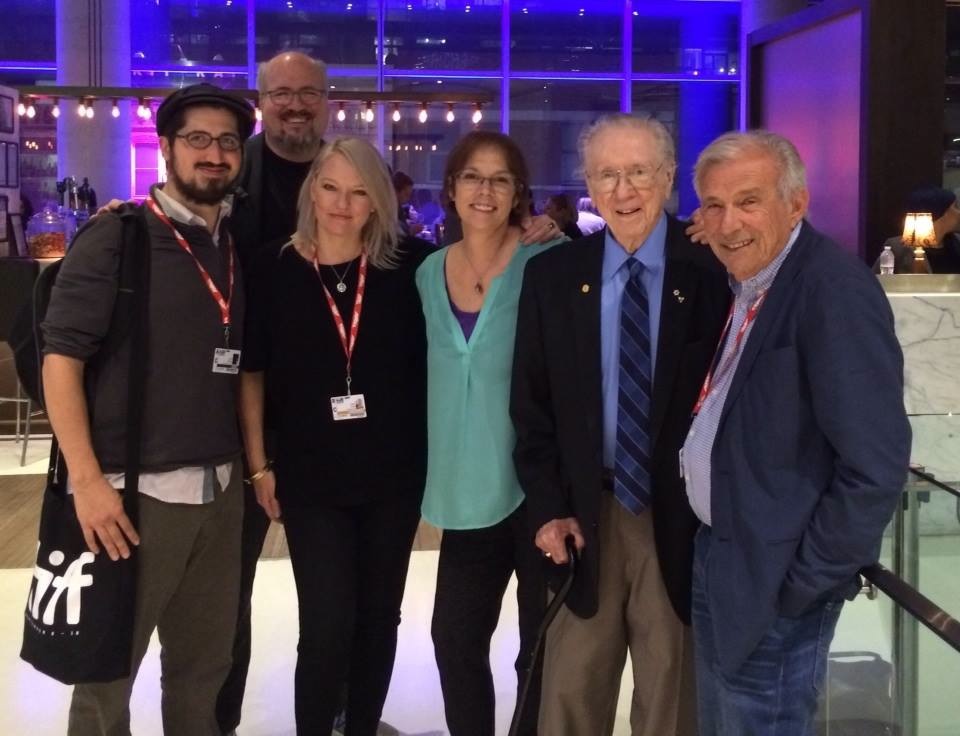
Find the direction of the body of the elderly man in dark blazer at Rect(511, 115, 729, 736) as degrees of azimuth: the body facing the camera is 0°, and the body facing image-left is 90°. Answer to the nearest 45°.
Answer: approximately 0°

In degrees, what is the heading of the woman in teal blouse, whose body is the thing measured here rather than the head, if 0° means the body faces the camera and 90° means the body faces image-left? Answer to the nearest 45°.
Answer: approximately 0°

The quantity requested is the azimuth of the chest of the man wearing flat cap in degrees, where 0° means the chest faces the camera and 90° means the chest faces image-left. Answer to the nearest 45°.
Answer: approximately 315°

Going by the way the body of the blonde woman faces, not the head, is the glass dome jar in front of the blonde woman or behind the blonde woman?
behind

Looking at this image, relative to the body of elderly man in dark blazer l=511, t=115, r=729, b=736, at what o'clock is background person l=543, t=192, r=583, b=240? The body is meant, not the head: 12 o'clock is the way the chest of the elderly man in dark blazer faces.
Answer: The background person is roughly at 6 o'clock from the elderly man in dark blazer.
